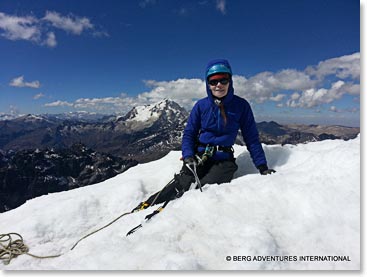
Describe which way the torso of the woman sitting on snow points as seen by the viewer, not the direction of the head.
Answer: toward the camera

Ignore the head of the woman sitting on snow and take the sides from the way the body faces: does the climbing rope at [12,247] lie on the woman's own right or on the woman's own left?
on the woman's own right

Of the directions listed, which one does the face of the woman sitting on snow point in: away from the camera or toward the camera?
toward the camera
